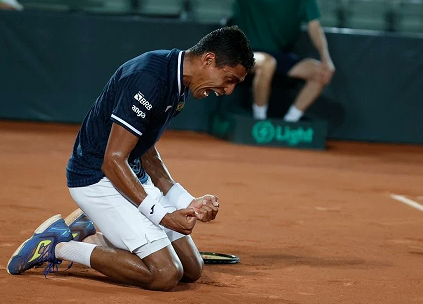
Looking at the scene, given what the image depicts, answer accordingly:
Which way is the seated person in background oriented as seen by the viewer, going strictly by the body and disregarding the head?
toward the camera

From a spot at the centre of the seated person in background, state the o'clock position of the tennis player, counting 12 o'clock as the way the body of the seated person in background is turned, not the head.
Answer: The tennis player is roughly at 12 o'clock from the seated person in background.

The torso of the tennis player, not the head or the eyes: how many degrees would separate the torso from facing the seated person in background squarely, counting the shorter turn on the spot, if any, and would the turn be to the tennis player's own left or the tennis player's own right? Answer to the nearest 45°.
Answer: approximately 90° to the tennis player's own left

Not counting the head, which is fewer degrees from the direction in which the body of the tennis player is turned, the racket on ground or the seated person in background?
the racket on ground

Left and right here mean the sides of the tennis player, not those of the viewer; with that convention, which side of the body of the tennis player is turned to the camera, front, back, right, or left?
right

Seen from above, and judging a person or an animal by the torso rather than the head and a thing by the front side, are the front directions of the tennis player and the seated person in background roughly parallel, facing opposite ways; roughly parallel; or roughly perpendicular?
roughly perpendicular

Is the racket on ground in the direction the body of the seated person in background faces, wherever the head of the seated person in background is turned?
yes

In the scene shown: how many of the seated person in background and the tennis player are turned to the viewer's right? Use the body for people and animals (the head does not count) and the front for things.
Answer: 1
